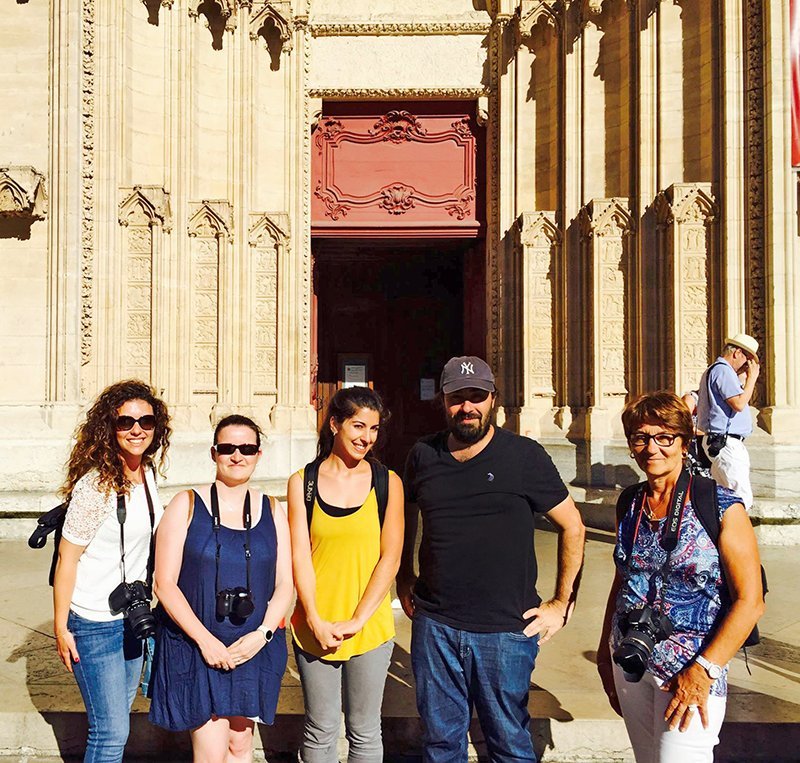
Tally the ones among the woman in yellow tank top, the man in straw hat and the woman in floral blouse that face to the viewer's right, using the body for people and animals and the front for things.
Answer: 1

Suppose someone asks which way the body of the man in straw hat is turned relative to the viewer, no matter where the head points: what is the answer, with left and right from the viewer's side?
facing to the right of the viewer

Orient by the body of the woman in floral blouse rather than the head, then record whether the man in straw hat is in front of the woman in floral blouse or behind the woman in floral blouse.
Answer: behind

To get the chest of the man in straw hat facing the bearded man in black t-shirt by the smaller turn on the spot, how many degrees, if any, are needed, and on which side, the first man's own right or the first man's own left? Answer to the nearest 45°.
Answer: approximately 90° to the first man's own right

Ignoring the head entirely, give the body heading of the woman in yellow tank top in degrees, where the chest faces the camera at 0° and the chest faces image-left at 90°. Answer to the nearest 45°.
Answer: approximately 0°

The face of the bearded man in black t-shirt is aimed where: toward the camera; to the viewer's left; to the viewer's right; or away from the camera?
toward the camera

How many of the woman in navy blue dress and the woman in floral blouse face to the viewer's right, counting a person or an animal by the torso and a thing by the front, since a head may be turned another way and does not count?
0

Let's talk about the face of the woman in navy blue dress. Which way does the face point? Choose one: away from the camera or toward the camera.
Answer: toward the camera

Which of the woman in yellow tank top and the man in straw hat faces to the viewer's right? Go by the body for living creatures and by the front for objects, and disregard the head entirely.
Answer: the man in straw hat

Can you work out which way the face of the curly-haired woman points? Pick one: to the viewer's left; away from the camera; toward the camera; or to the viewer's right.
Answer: toward the camera

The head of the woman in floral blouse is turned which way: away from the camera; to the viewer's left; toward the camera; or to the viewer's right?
toward the camera

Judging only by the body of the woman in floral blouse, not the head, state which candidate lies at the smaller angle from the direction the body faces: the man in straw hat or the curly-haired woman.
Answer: the curly-haired woman

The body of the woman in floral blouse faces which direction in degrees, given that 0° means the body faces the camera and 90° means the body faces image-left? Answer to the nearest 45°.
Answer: approximately 45°

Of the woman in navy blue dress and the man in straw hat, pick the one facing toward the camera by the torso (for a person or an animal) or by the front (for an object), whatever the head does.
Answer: the woman in navy blue dress
